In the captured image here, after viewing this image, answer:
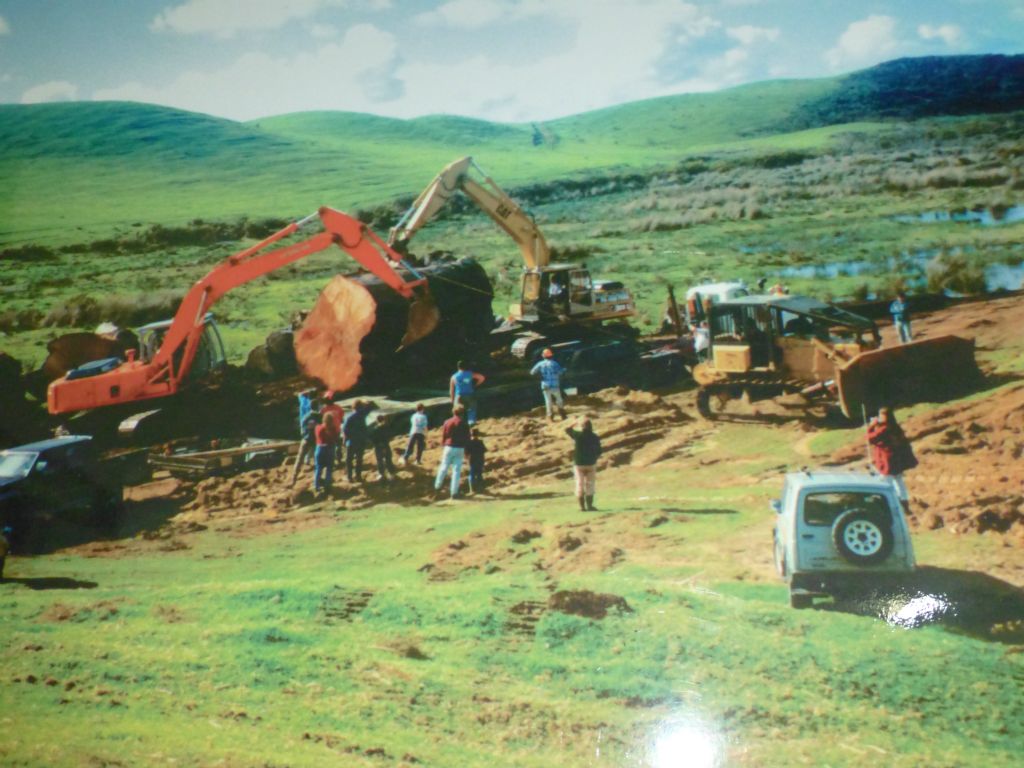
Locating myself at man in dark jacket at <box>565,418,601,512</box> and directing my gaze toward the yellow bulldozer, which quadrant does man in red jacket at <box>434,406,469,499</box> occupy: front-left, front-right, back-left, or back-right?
back-left

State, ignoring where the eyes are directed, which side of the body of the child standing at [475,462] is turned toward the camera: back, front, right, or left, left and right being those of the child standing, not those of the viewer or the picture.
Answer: back

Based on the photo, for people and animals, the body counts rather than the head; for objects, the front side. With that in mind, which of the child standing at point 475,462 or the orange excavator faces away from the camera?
the child standing

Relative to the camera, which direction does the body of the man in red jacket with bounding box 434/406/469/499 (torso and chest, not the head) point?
away from the camera

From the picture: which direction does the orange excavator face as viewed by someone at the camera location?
facing to the right of the viewer

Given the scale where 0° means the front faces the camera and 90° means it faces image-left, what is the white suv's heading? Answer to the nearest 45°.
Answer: approximately 180°

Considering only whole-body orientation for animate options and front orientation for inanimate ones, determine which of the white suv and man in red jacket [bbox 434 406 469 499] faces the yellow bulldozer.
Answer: the white suv

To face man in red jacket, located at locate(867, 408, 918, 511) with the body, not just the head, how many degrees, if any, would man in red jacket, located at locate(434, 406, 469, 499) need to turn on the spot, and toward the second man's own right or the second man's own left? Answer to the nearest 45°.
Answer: approximately 135° to the second man's own right
